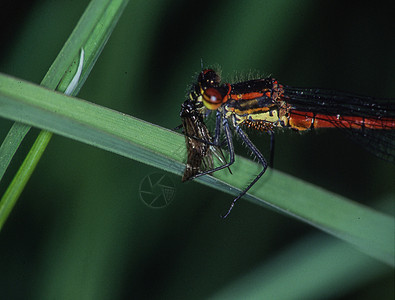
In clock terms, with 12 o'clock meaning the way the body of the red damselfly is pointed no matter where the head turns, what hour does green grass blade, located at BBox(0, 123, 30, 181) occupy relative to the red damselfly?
The green grass blade is roughly at 12 o'clock from the red damselfly.

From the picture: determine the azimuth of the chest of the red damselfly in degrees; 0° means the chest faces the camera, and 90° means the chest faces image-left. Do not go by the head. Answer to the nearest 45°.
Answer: approximately 90°
